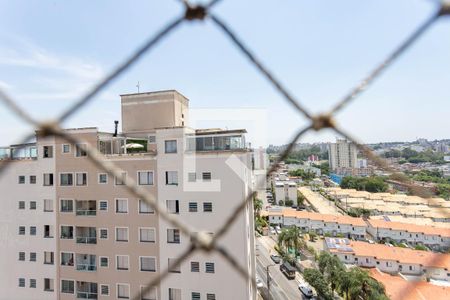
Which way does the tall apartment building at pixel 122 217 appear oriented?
toward the camera

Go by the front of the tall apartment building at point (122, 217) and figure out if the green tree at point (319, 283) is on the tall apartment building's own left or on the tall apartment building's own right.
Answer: on the tall apartment building's own left

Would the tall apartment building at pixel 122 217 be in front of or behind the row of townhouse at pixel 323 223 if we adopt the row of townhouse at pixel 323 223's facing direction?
in front

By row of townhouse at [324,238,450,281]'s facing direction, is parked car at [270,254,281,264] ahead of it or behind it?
ahead

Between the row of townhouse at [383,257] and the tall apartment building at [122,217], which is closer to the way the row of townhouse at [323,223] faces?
the tall apartment building

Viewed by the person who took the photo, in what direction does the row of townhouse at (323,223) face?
facing the viewer and to the left of the viewer

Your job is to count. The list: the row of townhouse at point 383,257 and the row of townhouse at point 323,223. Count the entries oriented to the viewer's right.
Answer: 0
